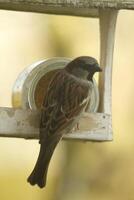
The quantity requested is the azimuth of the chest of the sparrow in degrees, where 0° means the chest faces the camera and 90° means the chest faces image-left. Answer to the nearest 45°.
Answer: approximately 225°
